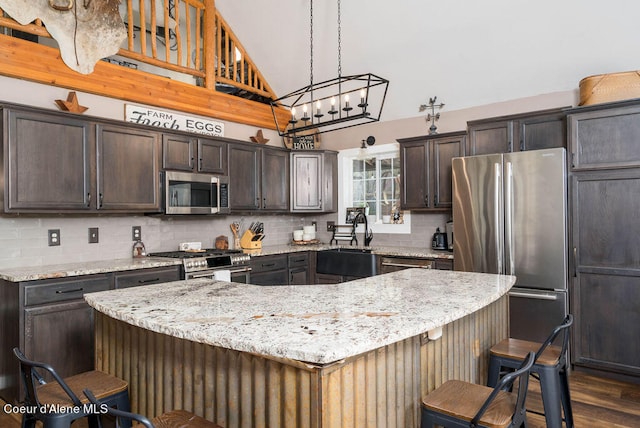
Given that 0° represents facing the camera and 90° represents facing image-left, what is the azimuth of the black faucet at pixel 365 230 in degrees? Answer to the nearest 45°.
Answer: approximately 45°

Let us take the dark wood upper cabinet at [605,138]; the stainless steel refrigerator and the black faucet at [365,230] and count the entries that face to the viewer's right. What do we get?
0

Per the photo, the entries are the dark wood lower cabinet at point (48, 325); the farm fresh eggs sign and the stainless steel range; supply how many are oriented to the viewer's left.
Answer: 0

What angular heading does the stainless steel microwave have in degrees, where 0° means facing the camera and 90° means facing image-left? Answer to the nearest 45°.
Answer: approximately 315°

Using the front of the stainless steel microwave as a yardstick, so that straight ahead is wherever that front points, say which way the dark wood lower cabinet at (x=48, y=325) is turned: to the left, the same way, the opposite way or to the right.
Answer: the same way

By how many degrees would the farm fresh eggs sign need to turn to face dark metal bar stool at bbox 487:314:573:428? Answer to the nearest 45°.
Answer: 0° — it already faces it

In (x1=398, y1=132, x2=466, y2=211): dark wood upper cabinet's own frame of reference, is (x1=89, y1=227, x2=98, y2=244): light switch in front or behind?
in front

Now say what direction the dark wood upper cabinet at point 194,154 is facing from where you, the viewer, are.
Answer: facing the viewer and to the right of the viewer

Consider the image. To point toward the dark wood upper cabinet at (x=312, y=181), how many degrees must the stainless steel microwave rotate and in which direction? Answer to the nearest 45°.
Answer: approximately 90° to its left

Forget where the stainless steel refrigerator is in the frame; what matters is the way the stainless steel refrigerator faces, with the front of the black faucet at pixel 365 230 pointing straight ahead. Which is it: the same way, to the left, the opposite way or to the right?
the same way

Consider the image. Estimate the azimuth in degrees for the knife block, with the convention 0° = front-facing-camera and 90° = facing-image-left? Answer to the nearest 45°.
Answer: approximately 315°

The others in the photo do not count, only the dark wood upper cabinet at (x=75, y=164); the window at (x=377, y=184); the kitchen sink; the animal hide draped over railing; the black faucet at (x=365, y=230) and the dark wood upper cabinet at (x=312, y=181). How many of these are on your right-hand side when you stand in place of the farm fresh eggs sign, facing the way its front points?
2

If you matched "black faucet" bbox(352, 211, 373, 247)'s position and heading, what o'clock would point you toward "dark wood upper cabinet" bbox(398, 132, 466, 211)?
The dark wood upper cabinet is roughly at 9 o'clock from the black faucet.
